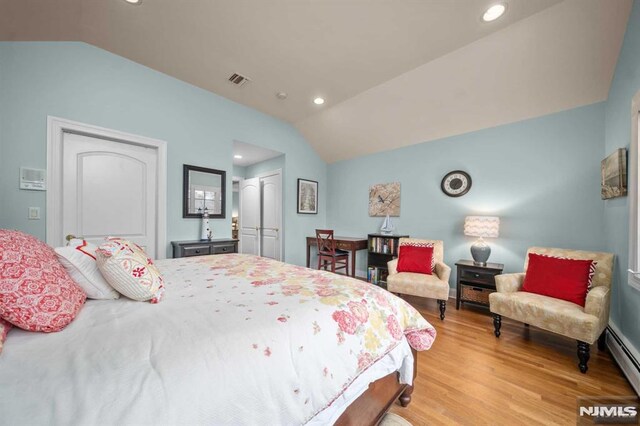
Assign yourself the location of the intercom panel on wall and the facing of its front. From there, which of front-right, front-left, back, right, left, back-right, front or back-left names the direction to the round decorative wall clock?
front-left

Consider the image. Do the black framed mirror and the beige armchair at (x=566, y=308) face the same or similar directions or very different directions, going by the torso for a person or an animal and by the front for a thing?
very different directions

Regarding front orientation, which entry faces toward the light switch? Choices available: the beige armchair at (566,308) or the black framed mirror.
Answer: the beige armchair

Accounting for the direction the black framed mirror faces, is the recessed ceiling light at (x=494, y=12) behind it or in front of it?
in front

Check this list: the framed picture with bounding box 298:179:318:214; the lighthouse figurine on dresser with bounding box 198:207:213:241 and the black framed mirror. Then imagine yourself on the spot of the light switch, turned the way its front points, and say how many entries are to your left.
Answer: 3

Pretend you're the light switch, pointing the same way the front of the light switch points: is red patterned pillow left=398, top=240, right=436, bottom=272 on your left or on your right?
on your left

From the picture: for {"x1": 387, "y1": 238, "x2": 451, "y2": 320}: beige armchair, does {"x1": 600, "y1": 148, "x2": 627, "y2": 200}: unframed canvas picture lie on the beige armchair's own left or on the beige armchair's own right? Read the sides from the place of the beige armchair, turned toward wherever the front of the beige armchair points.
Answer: on the beige armchair's own left

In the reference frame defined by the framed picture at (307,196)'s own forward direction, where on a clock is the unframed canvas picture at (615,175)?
the unframed canvas picture at (615,175) is roughly at 12 o'clock from the framed picture at (307,196).

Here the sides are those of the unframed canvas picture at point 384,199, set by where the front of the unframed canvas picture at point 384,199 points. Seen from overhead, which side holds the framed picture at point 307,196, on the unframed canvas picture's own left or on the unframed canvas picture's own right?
on the unframed canvas picture's own right

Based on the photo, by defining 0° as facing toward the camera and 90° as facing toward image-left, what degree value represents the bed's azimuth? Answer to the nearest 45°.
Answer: approximately 315°

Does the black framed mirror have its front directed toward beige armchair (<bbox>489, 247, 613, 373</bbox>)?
yes

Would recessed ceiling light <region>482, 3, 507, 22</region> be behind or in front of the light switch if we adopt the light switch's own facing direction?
in front

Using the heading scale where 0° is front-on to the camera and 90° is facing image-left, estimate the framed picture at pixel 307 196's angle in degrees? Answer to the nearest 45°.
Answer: approximately 315°

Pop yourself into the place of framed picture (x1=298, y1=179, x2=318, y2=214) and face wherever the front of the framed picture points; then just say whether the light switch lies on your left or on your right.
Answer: on your right
